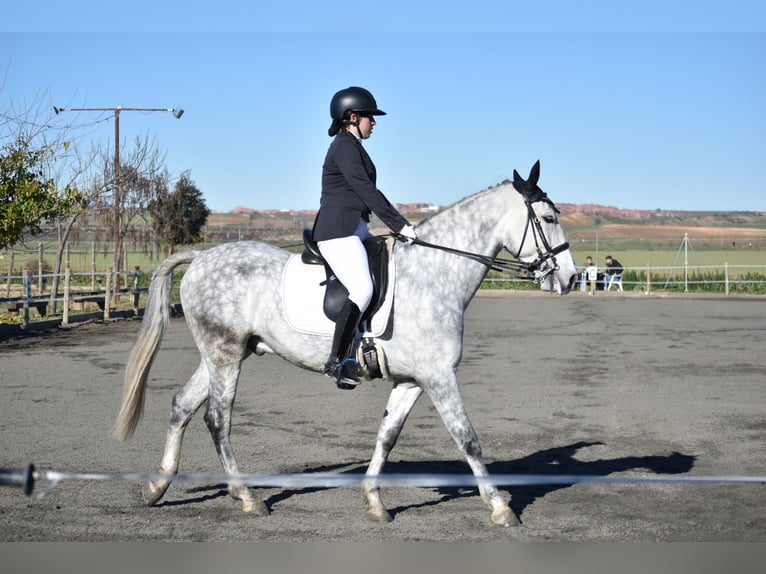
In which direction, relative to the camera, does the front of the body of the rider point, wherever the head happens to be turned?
to the viewer's right

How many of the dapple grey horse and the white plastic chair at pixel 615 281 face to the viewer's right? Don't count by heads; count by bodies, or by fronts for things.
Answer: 1

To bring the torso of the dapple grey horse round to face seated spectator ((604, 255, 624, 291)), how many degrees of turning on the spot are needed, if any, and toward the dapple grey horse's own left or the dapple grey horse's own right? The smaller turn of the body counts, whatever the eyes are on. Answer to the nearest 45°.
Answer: approximately 90° to the dapple grey horse's own left

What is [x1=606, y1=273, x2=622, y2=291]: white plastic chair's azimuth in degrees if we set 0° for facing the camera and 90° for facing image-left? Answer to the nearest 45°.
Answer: approximately 90°

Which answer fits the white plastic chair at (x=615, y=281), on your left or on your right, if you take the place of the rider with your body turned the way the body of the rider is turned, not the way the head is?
on your left

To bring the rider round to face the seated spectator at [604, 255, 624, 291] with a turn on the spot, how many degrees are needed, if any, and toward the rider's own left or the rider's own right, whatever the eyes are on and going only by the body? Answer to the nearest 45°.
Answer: approximately 90° to the rider's own left

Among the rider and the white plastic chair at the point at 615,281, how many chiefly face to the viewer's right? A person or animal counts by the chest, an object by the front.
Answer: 1

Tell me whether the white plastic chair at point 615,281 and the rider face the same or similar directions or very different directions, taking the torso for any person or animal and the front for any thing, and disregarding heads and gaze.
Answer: very different directions

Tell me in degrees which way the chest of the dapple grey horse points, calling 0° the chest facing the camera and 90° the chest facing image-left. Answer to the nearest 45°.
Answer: approximately 270°

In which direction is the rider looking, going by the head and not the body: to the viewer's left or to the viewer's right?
to the viewer's right
